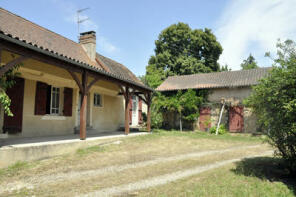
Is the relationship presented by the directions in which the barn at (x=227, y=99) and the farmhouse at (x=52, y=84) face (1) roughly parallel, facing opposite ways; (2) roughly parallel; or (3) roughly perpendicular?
roughly perpendicular

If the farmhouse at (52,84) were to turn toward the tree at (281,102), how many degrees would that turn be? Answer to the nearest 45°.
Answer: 0° — it already faces it

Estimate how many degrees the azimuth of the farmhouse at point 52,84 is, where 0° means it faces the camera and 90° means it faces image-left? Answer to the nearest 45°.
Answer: approximately 315°

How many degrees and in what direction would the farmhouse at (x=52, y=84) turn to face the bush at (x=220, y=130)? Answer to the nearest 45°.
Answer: approximately 45° to its left

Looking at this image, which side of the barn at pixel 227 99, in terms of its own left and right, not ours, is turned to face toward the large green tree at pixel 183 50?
back

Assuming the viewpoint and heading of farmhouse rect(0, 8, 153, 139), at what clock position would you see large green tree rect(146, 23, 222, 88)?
The large green tree is roughly at 9 o'clock from the farmhouse.

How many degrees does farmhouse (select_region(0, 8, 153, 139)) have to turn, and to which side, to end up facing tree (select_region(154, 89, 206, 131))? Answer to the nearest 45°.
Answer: approximately 90° to its left

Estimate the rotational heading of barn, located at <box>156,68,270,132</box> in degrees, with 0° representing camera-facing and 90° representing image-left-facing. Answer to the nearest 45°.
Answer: approximately 0°
